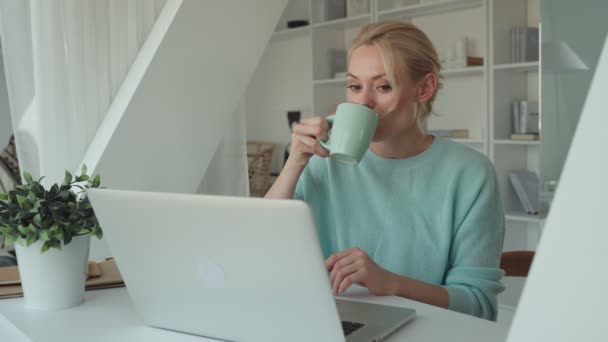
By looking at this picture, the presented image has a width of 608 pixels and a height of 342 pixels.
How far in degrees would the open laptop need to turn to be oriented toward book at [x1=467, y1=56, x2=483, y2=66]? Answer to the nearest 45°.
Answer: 0° — it already faces it

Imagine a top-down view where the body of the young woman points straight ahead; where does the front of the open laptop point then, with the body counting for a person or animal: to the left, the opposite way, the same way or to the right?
the opposite way

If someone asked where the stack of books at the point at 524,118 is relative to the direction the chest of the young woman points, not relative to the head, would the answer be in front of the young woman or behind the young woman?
behind

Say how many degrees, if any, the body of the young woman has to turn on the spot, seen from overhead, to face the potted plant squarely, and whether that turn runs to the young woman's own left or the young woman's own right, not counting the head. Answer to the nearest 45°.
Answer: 0° — they already face it

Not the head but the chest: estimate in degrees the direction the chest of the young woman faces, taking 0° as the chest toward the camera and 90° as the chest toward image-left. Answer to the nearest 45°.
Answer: approximately 45°

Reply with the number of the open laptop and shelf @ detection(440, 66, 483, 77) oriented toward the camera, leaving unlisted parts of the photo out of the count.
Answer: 1

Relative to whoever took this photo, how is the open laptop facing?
facing away from the viewer and to the right of the viewer

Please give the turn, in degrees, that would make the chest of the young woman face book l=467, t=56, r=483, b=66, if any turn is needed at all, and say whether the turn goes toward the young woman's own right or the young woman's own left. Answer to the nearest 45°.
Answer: approximately 135° to the young woman's own right

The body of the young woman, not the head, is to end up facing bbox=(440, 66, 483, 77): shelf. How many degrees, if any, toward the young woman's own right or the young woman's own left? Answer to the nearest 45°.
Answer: approximately 135° to the young woman's own right
